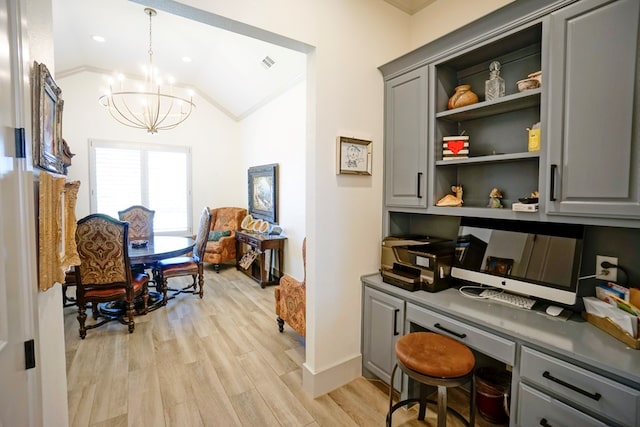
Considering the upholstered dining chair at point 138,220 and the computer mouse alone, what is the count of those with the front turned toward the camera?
1

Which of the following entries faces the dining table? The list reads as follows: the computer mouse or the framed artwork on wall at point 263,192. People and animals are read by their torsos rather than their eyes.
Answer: the framed artwork on wall

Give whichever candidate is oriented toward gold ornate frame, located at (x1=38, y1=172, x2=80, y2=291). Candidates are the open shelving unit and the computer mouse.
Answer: the open shelving unit

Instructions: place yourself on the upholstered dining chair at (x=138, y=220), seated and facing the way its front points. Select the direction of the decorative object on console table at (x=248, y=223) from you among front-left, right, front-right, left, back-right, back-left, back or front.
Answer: left

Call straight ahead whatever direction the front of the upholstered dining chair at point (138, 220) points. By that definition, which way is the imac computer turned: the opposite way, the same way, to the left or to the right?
to the right

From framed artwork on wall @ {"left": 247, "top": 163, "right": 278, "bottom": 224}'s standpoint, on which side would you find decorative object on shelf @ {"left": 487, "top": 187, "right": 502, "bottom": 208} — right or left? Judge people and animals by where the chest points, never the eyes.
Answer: on its left

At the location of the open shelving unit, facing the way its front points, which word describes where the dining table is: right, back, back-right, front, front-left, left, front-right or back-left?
front-right

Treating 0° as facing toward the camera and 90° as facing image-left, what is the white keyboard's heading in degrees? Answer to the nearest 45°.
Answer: approximately 45°

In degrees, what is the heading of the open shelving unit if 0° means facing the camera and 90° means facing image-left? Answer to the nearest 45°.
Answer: approximately 45°

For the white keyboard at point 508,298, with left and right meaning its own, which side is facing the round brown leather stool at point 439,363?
front
